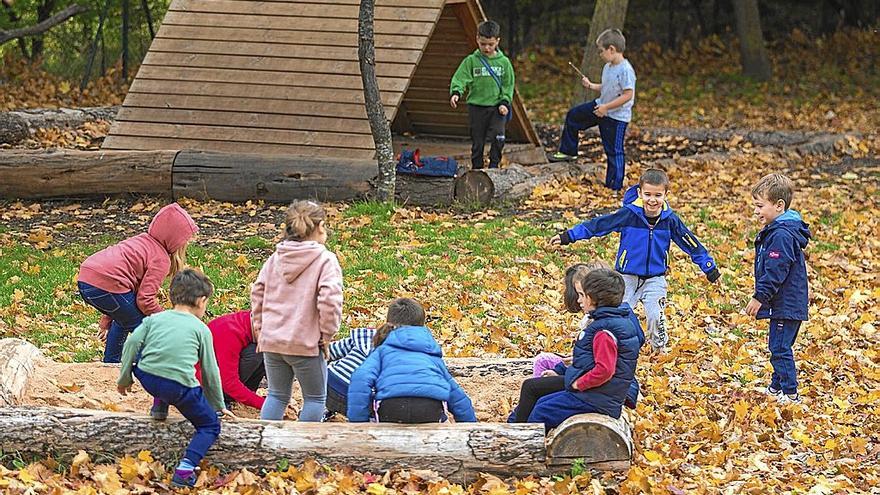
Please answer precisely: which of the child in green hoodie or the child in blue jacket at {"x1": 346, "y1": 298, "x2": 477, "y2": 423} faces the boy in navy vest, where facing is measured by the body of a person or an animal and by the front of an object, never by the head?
the child in green hoodie

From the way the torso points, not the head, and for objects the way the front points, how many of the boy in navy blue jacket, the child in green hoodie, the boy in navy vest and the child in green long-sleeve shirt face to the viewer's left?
2

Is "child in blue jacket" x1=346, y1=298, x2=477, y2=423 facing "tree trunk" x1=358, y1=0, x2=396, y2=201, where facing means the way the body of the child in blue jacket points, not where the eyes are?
yes

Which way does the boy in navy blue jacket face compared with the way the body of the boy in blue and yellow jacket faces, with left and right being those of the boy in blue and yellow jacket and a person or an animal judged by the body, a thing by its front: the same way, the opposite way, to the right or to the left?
to the right

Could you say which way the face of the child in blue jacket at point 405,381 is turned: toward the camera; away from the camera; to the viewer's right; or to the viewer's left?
away from the camera

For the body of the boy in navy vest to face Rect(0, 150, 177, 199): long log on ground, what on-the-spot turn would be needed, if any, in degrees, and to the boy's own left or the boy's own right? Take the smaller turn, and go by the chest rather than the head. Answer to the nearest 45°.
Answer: approximately 45° to the boy's own right

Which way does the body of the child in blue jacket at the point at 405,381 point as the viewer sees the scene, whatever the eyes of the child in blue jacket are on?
away from the camera

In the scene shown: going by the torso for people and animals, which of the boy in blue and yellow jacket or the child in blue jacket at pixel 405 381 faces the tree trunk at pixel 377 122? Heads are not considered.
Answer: the child in blue jacket

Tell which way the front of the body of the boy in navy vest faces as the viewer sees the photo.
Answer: to the viewer's left

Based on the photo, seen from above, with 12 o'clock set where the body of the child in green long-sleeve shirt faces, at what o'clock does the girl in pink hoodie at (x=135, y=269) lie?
The girl in pink hoodie is roughly at 10 o'clock from the child in green long-sleeve shirt.

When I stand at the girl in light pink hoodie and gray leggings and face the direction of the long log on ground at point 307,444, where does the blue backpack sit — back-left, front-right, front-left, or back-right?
back-left

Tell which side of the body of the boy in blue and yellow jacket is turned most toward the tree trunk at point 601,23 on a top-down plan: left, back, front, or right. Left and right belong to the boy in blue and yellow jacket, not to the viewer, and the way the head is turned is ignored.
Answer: back

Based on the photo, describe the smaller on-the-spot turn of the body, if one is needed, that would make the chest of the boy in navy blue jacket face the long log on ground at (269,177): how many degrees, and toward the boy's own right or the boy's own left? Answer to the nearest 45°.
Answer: approximately 45° to the boy's own right

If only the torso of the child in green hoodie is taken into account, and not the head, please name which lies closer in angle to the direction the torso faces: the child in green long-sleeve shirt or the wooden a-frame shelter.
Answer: the child in green long-sleeve shirt

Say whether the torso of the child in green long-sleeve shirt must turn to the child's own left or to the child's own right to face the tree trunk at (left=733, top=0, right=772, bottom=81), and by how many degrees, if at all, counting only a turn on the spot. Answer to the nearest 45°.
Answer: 0° — they already face it

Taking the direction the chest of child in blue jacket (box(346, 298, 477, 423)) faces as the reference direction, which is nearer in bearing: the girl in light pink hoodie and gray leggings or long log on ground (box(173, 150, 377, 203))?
the long log on ground
